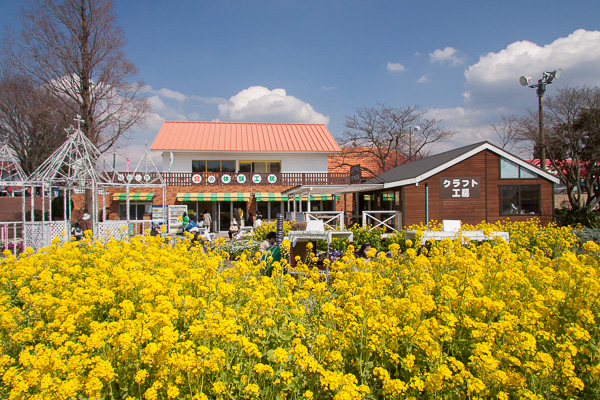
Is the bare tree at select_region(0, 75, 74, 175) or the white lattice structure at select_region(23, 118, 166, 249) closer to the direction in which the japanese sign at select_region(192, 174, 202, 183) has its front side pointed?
the white lattice structure

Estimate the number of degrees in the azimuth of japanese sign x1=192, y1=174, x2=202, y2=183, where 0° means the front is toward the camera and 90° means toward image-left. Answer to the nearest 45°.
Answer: approximately 0°

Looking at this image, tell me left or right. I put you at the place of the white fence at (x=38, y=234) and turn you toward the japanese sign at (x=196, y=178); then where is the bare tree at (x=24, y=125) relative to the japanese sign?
left

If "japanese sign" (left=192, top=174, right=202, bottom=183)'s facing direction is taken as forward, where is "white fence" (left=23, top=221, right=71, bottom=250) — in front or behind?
in front

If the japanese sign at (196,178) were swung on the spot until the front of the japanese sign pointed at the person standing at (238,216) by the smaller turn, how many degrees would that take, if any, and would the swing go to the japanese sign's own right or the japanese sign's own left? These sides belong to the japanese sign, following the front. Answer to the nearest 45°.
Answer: approximately 45° to the japanese sign's own left

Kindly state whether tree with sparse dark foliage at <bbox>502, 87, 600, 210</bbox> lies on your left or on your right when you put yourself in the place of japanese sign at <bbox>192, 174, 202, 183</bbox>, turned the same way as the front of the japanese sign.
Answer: on your left

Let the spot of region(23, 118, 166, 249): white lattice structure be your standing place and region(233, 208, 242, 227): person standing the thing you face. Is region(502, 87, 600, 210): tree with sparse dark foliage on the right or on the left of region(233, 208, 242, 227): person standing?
right

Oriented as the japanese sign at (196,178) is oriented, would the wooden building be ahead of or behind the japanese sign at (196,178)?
ahead

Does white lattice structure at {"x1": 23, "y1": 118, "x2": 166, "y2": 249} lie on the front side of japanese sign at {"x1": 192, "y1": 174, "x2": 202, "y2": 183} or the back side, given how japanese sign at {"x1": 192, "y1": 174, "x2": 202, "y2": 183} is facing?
on the front side
